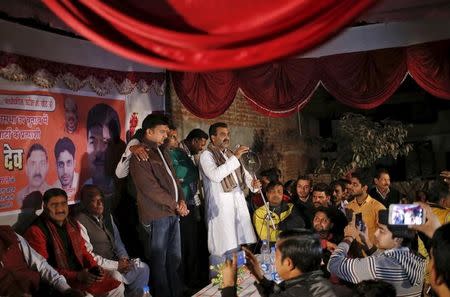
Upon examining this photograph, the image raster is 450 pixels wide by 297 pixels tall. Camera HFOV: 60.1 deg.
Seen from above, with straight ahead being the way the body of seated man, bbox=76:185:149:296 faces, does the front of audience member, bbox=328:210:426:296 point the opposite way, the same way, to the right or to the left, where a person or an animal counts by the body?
the opposite way

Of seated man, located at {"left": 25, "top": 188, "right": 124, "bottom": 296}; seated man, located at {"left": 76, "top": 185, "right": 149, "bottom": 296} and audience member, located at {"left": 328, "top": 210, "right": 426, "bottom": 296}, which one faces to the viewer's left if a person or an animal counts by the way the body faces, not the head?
the audience member

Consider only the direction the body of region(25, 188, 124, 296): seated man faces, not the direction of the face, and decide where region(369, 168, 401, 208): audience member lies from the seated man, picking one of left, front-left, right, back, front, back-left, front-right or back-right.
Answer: front-left

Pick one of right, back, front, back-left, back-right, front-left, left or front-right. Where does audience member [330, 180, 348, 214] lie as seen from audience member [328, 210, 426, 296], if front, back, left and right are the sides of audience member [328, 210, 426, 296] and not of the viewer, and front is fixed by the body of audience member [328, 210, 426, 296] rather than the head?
right

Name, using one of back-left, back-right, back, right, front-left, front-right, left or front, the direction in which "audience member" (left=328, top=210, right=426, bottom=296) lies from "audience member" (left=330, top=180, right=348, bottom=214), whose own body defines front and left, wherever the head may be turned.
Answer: front-left

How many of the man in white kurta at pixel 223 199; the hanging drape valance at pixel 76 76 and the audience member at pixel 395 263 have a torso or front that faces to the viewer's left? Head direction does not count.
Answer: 1

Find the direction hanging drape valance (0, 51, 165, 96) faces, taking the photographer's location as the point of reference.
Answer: facing the viewer and to the right of the viewer

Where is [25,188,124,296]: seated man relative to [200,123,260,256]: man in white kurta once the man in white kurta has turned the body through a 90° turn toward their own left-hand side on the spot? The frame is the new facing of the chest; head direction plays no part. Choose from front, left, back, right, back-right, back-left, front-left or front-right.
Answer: back

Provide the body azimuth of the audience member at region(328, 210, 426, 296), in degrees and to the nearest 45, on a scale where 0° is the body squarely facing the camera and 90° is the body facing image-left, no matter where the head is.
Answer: approximately 90°

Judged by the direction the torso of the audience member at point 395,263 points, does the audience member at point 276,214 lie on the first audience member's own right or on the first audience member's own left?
on the first audience member's own right
